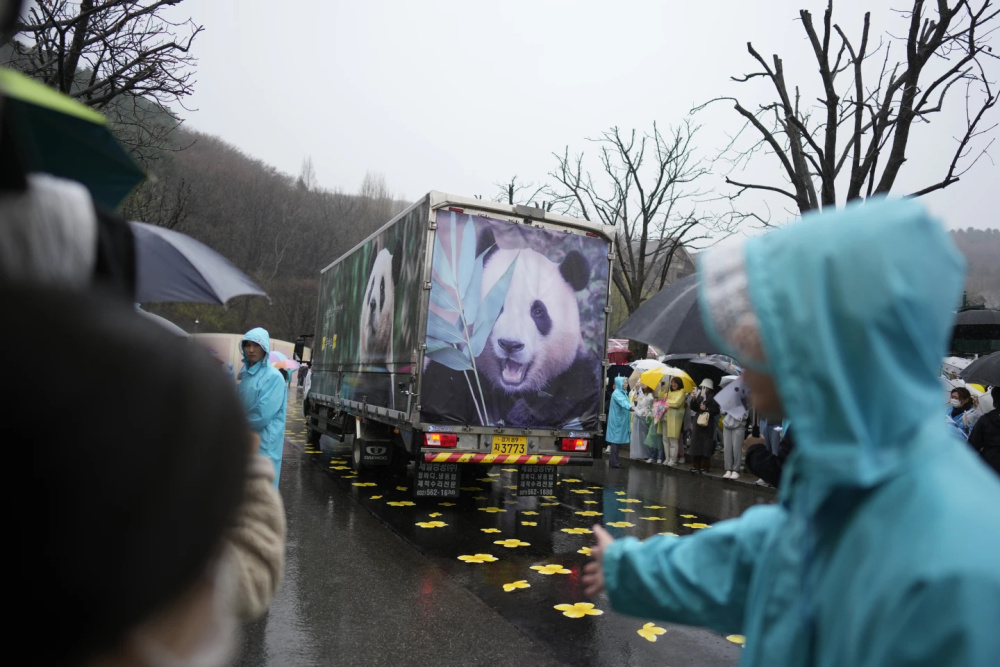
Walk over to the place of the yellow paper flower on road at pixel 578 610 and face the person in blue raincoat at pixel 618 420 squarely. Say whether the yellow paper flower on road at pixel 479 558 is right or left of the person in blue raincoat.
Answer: left

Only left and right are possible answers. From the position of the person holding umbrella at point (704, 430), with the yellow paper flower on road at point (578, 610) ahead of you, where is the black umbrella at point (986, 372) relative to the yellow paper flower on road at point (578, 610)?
left

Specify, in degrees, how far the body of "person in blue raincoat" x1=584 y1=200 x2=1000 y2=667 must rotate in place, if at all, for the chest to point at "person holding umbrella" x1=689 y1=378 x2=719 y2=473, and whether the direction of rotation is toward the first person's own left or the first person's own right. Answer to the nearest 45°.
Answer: approximately 90° to the first person's own right

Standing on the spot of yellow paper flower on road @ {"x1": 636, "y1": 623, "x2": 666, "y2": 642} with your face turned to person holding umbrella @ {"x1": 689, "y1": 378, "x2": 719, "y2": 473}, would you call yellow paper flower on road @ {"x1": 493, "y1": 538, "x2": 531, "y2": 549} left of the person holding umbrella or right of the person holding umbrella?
left

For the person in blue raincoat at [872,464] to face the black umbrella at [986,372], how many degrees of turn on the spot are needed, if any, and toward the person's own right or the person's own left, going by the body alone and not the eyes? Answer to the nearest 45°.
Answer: approximately 90° to the person's own right

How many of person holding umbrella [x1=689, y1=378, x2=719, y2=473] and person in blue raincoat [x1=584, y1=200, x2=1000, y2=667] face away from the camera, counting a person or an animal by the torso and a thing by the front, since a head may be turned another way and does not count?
0

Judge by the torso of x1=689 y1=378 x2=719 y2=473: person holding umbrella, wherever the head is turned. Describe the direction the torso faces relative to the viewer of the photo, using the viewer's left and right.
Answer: facing the viewer and to the left of the viewer

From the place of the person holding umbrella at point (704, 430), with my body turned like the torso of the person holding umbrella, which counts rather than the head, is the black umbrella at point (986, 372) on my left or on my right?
on my left

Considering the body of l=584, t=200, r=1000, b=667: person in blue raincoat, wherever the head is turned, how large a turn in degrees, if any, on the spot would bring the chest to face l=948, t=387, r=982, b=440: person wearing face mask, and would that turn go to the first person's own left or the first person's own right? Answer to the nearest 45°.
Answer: approximately 90° to the first person's own right

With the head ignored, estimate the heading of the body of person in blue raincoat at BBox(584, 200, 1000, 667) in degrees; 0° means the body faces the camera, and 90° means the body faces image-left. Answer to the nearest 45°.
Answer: approximately 90°

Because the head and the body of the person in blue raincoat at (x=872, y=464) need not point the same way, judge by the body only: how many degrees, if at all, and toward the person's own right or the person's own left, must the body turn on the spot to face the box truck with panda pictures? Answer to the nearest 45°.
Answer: approximately 45° to the person's own right

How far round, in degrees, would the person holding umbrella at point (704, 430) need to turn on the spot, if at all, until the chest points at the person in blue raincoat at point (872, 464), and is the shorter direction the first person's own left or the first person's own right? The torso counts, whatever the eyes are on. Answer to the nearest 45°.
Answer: approximately 45° to the first person's own left

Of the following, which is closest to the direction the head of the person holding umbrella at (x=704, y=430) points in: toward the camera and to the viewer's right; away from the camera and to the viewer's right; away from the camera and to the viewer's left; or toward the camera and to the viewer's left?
toward the camera and to the viewer's left

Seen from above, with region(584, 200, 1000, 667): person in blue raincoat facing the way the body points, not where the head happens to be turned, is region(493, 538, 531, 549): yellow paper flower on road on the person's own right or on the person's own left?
on the person's own right

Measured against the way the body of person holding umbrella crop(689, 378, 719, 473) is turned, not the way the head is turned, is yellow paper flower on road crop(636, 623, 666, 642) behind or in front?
in front
